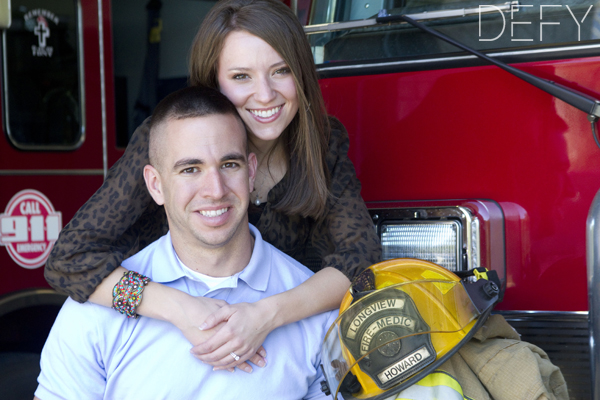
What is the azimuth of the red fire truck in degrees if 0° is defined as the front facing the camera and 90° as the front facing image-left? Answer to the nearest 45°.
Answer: approximately 315°

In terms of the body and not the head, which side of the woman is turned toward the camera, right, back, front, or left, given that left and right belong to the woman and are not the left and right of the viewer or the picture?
front

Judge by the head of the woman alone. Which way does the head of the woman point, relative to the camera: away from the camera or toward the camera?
toward the camera

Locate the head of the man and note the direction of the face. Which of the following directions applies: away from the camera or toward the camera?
toward the camera

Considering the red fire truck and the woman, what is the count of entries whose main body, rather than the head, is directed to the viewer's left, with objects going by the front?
0
